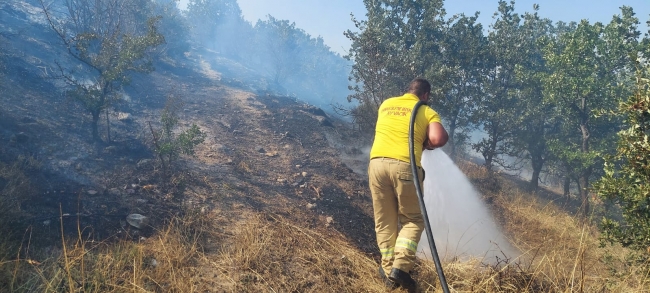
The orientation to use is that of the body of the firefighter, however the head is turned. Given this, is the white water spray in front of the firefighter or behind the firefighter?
in front

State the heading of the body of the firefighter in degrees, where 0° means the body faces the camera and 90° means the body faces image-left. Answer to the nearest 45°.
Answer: approximately 225°

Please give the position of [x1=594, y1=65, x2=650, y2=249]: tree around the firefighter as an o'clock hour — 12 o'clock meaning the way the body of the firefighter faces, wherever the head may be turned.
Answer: The tree is roughly at 1 o'clock from the firefighter.

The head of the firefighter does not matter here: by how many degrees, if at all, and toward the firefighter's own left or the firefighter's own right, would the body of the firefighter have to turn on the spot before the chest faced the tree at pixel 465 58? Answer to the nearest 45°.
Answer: approximately 45° to the firefighter's own left

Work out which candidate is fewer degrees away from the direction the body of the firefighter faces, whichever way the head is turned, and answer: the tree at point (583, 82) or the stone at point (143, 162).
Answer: the tree

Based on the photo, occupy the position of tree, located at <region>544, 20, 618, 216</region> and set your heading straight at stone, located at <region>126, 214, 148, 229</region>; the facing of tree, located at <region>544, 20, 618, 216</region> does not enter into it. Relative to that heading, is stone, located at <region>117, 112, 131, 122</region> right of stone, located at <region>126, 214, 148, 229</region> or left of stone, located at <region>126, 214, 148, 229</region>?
right

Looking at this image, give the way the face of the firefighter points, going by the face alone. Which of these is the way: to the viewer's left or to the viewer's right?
to the viewer's right

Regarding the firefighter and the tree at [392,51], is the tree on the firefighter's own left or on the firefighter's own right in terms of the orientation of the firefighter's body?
on the firefighter's own left

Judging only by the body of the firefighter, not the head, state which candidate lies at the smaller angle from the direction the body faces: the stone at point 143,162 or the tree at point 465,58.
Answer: the tree

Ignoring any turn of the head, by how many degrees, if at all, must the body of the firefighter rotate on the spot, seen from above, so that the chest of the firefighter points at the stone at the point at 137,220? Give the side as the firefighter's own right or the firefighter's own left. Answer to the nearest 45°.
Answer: approximately 135° to the firefighter's own left

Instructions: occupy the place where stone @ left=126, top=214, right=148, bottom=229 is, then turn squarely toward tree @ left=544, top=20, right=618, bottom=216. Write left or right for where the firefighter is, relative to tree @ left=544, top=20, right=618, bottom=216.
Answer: right
